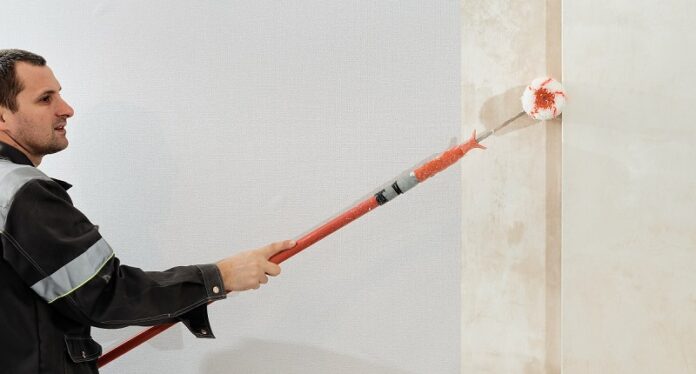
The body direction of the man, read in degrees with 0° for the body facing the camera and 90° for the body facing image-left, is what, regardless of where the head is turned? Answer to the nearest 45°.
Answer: approximately 270°

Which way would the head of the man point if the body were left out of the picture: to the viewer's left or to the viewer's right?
to the viewer's right
